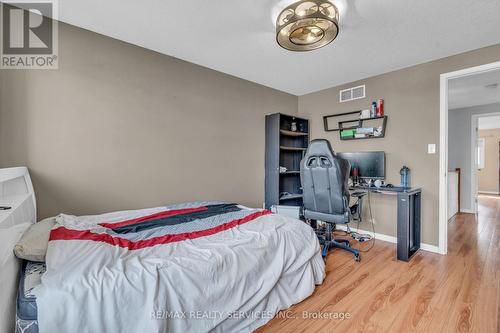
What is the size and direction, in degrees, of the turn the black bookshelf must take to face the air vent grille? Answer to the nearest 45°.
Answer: approximately 45° to its left

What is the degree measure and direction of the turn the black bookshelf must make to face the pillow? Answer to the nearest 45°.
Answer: approximately 90° to its right

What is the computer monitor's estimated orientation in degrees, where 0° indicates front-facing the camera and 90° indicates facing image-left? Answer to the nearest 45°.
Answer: approximately 0°

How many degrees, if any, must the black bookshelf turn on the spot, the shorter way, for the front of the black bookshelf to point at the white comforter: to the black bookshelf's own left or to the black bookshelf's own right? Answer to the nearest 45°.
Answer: approximately 45° to the black bookshelf's own right

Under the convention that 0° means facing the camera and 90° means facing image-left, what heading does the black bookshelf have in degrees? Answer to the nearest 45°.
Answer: approximately 315°

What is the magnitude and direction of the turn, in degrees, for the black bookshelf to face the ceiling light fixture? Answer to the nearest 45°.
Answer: approximately 45° to its right
